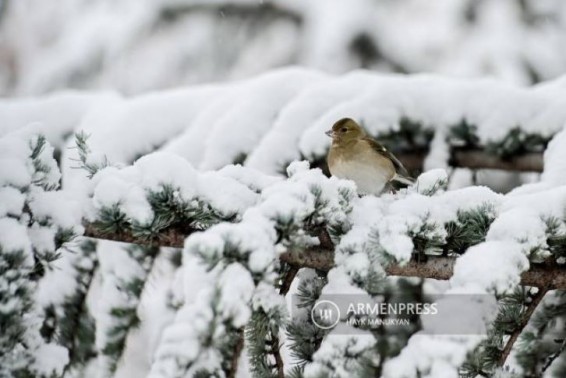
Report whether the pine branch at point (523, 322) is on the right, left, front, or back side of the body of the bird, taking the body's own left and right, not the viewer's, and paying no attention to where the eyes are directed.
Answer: left

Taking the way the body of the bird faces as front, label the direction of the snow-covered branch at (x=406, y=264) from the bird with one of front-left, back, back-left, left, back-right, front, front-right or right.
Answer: front-left

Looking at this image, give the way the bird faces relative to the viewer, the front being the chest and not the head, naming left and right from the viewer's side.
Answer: facing the viewer and to the left of the viewer

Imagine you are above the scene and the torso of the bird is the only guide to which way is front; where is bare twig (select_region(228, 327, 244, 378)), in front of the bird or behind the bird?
in front
